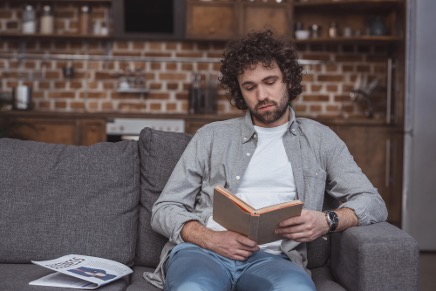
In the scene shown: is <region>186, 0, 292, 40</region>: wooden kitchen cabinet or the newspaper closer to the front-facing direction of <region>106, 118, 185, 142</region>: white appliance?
the newspaper

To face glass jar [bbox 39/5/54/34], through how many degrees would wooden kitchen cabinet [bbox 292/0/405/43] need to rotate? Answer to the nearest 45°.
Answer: approximately 90° to its right

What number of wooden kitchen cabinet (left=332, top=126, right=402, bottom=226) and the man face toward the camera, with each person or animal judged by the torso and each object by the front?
2

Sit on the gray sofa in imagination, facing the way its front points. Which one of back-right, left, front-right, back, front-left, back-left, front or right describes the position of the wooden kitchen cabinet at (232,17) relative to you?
back

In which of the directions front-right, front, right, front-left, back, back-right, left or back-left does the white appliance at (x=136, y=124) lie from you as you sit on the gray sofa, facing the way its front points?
back

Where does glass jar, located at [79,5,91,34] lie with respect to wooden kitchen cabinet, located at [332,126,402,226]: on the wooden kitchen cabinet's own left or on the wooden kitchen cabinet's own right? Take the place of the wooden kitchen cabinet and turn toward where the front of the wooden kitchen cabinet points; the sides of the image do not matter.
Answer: on the wooden kitchen cabinet's own right

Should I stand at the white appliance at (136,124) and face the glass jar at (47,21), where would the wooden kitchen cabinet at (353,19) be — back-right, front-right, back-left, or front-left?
back-right

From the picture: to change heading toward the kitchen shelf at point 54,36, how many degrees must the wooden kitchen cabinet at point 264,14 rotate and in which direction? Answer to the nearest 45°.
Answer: approximately 90° to its right

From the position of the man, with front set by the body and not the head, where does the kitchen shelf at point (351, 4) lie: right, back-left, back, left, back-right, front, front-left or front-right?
back

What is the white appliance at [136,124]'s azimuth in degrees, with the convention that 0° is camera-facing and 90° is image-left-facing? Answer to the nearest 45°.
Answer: approximately 0°
